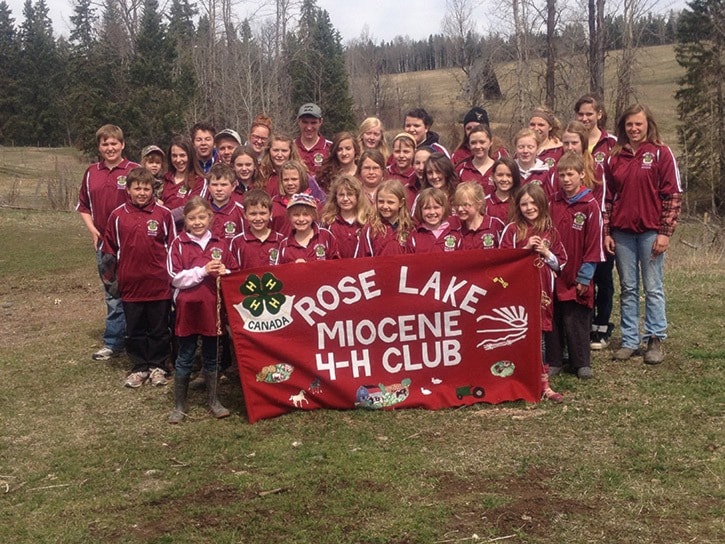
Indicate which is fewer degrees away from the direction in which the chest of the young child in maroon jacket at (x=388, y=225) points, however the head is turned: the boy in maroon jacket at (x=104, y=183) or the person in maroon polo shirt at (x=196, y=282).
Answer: the person in maroon polo shirt

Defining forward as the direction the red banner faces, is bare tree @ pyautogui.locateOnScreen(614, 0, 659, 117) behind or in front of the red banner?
behind

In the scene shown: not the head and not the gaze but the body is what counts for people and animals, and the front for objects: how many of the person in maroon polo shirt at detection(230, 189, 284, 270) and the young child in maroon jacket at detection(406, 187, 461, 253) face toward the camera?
2

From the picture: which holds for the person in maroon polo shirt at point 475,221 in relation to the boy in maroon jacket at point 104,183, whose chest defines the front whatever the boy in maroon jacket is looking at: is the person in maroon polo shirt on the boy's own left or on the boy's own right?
on the boy's own left

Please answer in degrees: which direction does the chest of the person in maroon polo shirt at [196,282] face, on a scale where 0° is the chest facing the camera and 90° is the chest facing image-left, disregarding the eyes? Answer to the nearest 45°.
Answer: approximately 0°

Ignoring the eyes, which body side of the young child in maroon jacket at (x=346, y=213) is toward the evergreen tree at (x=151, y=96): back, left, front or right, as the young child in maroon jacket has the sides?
back

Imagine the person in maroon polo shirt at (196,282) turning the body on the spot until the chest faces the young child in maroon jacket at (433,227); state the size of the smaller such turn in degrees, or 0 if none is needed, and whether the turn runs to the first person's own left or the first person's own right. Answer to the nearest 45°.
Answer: approximately 90° to the first person's own left
